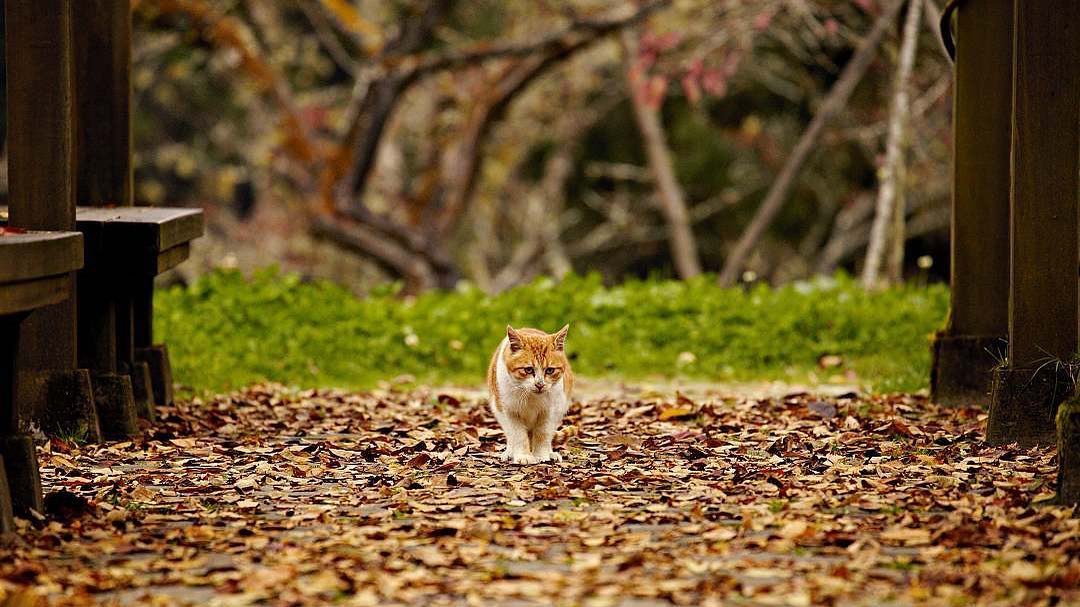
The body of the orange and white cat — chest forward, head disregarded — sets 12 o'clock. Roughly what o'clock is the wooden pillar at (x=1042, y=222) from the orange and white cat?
The wooden pillar is roughly at 9 o'clock from the orange and white cat.

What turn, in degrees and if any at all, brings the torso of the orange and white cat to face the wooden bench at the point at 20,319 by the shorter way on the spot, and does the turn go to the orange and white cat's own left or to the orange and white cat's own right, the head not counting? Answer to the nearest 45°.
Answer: approximately 45° to the orange and white cat's own right

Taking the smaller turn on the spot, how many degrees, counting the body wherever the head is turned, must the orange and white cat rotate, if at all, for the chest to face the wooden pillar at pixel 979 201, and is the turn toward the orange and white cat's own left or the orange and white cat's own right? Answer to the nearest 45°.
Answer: approximately 135° to the orange and white cat's own left

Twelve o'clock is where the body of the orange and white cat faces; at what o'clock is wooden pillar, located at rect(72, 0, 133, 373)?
The wooden pillar is roughly at 4 o'clock from the orange and white cat.

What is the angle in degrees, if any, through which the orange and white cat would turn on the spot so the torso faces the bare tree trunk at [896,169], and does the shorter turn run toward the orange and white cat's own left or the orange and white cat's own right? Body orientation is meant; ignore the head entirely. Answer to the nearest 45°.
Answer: approximately 135° to the orange and white cat's own left

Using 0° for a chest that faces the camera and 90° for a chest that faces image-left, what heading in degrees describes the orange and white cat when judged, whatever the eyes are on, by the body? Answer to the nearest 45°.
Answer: approximately 0°

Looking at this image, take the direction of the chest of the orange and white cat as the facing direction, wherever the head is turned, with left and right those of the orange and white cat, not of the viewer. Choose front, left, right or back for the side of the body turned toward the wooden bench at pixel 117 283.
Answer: right

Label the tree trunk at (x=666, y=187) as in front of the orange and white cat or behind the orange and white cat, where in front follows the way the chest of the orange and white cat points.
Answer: behind

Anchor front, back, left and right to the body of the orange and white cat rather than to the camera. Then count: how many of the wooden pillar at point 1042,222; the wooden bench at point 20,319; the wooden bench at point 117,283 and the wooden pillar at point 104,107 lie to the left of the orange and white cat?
1

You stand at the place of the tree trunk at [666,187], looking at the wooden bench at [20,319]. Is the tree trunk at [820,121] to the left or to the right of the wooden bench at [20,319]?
left
